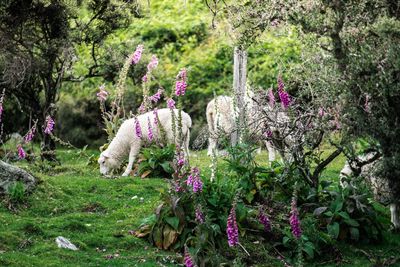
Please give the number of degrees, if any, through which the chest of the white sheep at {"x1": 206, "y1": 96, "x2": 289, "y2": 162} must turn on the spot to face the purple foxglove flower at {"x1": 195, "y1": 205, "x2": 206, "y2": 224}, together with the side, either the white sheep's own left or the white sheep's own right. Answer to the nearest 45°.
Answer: approximately 90° to the white sheep's own right

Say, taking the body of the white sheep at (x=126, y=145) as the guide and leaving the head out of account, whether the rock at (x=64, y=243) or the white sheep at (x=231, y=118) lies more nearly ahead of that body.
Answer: the rock

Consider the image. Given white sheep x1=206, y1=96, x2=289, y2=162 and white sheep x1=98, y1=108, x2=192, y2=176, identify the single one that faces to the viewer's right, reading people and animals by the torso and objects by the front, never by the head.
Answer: white sheep x1=206, y1=96, x2=289, y2=162

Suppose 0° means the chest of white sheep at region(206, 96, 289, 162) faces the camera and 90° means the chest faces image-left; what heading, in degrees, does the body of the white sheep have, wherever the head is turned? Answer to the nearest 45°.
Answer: approximately 270°

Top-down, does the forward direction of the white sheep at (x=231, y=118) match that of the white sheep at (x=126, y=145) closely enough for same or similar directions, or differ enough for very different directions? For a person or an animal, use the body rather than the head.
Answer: very different directions

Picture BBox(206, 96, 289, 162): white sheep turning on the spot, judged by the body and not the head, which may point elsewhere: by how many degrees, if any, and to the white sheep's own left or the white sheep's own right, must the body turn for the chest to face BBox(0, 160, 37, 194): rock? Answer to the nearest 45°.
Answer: approximately 135° to the white sheep's own right

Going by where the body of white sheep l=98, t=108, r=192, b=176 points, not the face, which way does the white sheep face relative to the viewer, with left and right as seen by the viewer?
facing to the left of the viewer

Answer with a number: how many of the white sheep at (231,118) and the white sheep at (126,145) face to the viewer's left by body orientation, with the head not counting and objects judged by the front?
1
